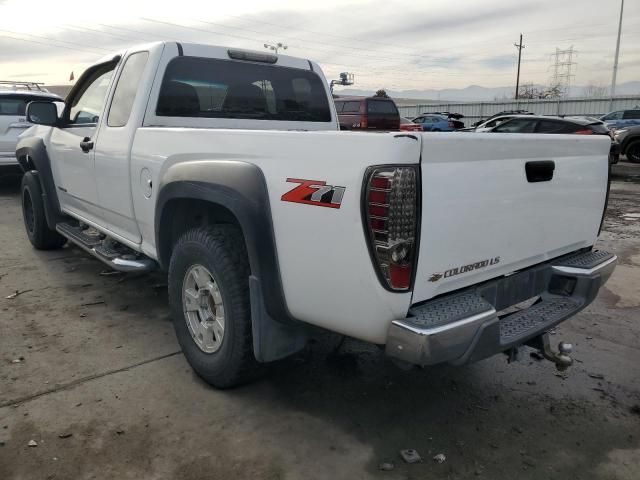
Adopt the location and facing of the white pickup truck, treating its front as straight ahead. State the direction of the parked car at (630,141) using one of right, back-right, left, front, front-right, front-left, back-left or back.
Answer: right

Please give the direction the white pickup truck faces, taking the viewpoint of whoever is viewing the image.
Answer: facing away from the viewer and to the left of the viewer

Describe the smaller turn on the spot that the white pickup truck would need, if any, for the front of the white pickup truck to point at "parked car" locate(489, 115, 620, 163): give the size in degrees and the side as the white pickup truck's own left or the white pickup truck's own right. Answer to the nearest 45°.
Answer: approximately 90° to the white pickup truck's own right

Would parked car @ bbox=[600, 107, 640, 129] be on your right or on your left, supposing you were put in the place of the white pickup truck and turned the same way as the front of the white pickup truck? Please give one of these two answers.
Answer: on your right
